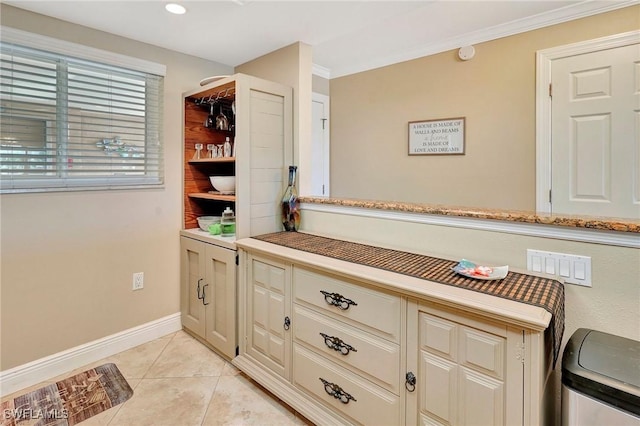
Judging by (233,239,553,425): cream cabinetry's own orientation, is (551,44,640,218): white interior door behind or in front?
behind

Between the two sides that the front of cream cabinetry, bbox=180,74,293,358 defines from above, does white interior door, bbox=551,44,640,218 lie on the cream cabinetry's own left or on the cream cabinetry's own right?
on the cream cabinetry's own left

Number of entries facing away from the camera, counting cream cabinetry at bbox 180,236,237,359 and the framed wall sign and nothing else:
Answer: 0

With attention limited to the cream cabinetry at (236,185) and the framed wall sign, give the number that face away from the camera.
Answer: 0

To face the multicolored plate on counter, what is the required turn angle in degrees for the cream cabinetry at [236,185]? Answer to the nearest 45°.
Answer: approximately 90° to its left

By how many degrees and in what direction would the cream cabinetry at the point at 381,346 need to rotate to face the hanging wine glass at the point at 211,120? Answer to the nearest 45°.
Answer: approximately 90° to its right

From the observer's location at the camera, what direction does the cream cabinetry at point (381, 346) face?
facing the viewer and to the left of the viewer

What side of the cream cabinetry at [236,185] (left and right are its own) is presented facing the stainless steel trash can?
left

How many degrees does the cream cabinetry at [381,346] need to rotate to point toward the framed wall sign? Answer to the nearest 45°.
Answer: approximately 135° to its right

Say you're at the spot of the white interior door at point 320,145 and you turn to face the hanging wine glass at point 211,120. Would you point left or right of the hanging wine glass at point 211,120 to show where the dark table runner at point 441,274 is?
left
